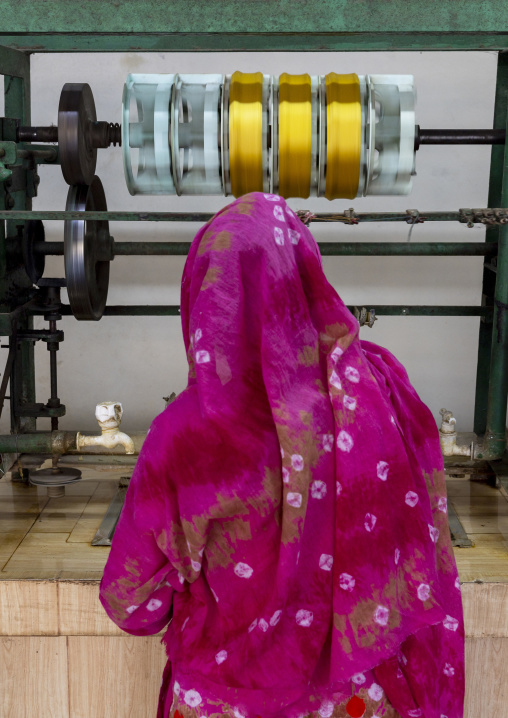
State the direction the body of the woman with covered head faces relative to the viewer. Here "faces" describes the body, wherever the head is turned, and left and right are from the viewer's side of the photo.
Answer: facing away from the viewer

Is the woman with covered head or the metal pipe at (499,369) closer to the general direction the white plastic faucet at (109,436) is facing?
the metal pipe

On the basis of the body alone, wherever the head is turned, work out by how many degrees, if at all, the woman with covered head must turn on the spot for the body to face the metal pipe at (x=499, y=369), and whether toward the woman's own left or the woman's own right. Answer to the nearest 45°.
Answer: approximately 45° to the woman's own right

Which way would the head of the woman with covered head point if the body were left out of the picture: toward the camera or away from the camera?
away from the camera

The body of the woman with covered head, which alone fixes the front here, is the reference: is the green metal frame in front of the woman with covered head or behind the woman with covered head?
in front

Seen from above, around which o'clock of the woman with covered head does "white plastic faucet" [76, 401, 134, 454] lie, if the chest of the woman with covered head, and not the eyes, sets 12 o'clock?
The white plastic faucet is roughly at 11 o'clock from the woman with covered head.

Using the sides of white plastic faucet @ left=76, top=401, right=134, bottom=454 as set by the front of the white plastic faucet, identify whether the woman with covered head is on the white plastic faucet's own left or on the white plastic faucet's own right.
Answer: on the white plastic faucet's own right
